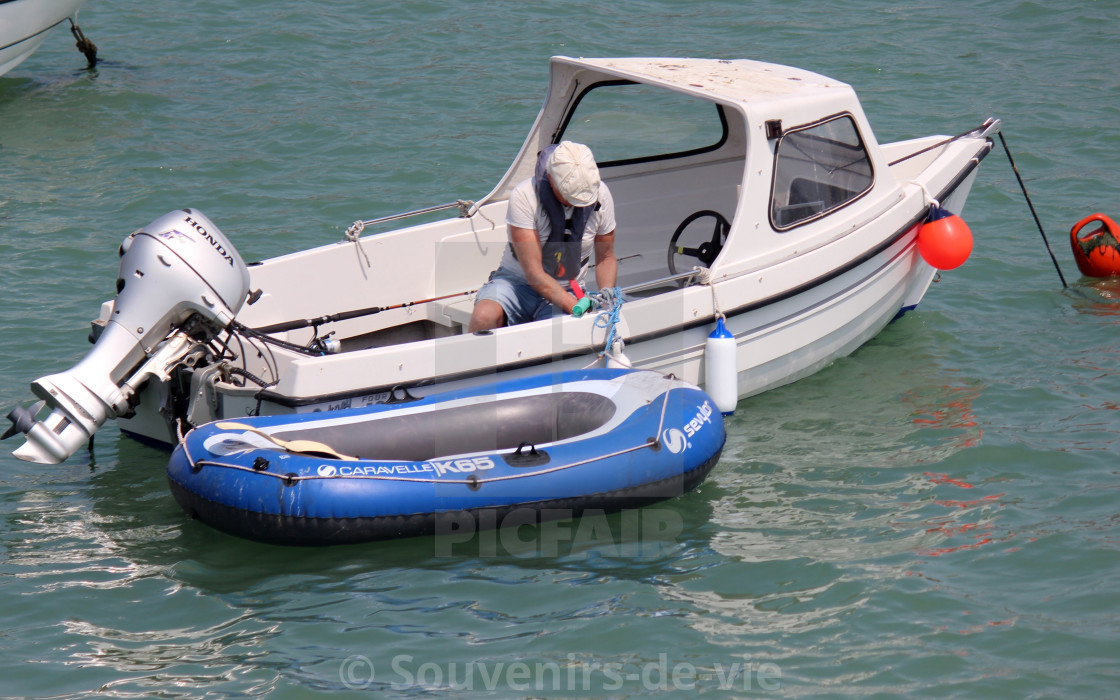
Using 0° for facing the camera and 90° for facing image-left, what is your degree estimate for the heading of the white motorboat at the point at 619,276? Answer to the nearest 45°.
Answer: approximately 225°

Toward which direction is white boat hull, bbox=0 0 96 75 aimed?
to the viewer's right

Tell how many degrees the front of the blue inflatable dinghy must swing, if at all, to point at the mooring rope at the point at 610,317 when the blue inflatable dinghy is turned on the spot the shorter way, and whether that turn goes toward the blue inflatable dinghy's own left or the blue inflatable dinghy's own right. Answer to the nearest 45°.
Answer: approximately 45° to the blue inflatable dinghy's own left

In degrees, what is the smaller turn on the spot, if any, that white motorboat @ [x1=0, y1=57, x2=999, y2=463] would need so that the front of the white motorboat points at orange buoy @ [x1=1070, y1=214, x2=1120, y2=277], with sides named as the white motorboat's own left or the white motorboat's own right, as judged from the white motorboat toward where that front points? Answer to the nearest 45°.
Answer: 0° — it already faces it

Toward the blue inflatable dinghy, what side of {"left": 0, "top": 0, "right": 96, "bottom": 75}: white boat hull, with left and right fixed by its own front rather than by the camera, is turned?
right

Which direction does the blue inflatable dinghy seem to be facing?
to the viewer's right

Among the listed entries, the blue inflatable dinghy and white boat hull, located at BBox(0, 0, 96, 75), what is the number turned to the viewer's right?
2

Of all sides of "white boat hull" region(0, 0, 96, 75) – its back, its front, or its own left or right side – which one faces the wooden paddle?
right

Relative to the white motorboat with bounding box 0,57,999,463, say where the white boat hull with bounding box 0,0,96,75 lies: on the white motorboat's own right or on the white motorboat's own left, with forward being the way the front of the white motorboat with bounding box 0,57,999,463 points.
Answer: on the white motorboat's own left

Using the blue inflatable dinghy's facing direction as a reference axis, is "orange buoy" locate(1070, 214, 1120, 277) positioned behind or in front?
in front

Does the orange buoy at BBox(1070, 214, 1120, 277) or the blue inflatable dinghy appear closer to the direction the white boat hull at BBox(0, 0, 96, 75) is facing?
the orange buoy
